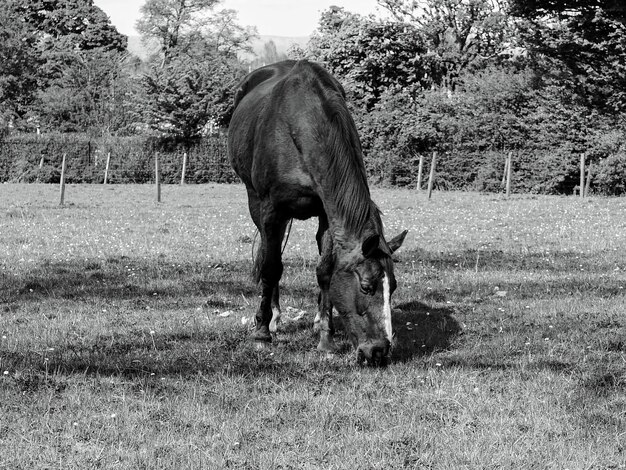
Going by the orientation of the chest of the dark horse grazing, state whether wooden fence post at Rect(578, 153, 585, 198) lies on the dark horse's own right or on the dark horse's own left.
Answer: on the dark horse's own left

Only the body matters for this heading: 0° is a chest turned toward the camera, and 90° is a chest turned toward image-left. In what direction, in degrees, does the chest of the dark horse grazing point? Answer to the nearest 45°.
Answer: approximately 315°

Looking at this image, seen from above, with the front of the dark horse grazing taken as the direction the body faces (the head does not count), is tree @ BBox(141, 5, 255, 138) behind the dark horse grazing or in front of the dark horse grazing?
behind

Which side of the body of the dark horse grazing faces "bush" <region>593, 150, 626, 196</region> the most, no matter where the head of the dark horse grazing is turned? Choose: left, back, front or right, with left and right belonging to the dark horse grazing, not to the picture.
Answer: left

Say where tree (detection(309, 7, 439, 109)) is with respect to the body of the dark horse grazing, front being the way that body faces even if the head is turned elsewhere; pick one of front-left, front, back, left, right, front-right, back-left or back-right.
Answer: back-left

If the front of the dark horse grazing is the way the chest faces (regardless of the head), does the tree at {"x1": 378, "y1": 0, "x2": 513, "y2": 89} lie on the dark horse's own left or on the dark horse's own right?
on the dark horse's own left
